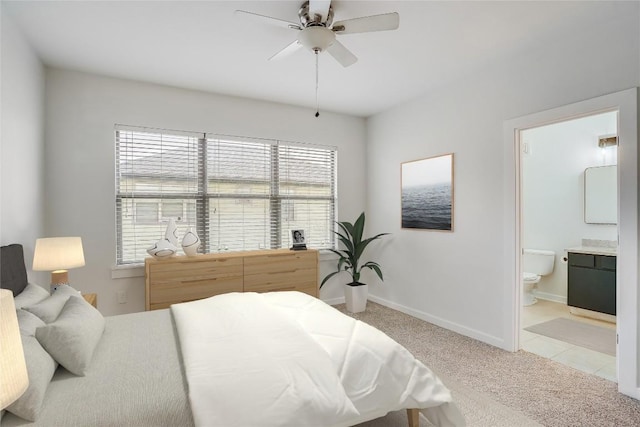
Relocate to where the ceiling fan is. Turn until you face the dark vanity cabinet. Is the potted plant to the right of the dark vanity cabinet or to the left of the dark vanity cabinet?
left

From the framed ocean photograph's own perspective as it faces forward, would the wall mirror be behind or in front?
behind

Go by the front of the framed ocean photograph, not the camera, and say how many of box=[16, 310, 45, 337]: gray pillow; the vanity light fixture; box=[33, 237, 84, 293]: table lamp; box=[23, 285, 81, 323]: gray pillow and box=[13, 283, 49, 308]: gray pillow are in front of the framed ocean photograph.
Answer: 4

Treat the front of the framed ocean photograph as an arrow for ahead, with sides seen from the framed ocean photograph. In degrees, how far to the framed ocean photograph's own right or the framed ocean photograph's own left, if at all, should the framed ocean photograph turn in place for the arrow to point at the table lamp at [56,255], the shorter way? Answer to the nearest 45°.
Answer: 0° — it already faces it

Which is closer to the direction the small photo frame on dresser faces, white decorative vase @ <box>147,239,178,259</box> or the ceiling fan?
the ceiling fan

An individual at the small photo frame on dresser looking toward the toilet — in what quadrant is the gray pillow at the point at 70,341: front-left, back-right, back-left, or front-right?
back-right

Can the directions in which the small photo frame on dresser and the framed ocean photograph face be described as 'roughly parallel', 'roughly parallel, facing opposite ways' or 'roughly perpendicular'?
roughly perpendicular

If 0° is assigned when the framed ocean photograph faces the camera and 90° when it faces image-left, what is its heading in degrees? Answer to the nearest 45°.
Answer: approximately 45°

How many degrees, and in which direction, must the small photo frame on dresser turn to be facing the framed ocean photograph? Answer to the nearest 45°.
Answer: approximately 90° to its left

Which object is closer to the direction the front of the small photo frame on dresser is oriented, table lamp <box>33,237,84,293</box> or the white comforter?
the white comforter

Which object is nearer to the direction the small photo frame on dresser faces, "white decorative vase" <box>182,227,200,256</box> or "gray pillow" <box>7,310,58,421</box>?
the gray pillow

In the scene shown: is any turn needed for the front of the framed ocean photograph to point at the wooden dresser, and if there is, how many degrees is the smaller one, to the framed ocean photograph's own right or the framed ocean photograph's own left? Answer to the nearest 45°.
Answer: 0° — it already faces it

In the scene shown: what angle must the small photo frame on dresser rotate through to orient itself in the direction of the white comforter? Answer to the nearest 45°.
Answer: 0° — it already faces it

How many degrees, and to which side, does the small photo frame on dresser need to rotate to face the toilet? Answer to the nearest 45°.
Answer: approximately 90° to its left
